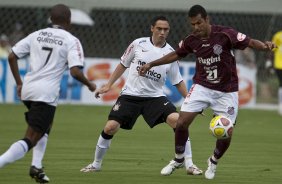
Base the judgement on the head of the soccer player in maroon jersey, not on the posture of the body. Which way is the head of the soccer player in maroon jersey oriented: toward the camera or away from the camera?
toward the camera

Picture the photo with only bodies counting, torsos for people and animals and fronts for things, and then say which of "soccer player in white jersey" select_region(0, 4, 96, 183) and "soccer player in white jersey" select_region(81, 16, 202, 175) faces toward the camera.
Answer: "soccer player in white jersey" select_region(81, 16, 202, 175)

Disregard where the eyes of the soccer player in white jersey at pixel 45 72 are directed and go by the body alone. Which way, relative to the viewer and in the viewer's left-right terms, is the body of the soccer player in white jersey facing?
facing away from the viewer and to the right of the viewer

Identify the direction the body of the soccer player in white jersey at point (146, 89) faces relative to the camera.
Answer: toward the camera

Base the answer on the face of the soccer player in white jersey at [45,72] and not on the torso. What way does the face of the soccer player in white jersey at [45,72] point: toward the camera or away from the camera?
away from the camera

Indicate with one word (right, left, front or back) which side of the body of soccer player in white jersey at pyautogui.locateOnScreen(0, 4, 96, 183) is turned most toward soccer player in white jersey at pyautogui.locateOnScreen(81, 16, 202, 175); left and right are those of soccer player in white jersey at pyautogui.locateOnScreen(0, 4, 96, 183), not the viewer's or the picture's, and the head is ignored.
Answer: front

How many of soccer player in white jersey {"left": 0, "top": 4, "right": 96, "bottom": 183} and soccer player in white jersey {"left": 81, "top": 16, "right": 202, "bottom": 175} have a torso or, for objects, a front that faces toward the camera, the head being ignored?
1
